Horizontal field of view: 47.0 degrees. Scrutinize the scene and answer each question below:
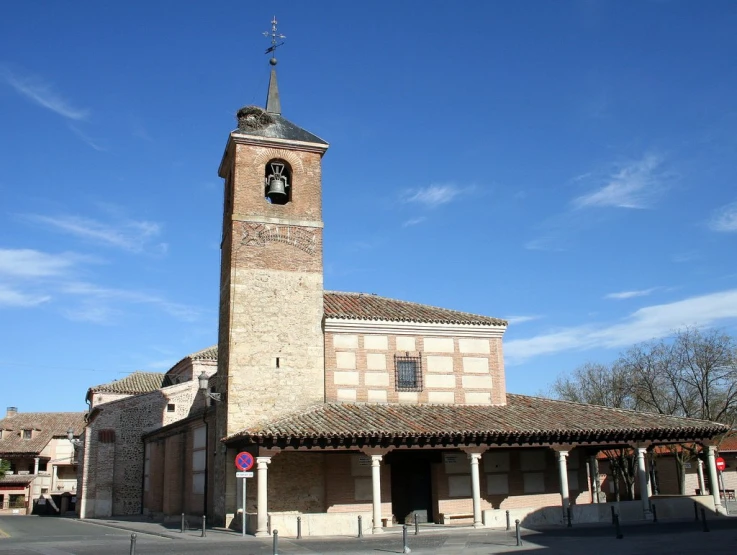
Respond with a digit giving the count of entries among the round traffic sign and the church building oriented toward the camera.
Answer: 2

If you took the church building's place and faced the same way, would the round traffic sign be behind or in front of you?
in front

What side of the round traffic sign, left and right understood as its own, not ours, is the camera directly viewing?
front

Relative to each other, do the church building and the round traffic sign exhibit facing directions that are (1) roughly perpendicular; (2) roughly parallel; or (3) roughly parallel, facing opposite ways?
roughly parallel
